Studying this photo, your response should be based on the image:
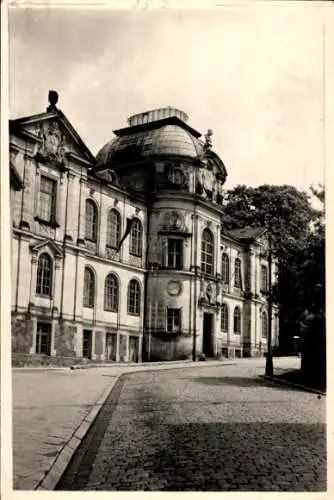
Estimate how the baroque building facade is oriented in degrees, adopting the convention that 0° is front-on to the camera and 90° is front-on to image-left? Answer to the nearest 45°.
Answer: approximately 315°

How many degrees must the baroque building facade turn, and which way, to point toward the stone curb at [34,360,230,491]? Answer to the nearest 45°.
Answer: approximately 45° to its right
